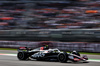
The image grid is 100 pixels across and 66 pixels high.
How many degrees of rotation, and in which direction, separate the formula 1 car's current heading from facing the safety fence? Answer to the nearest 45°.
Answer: approximately 135° to its left

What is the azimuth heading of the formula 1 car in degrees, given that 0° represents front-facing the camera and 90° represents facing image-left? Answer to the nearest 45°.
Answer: approximately 315°
